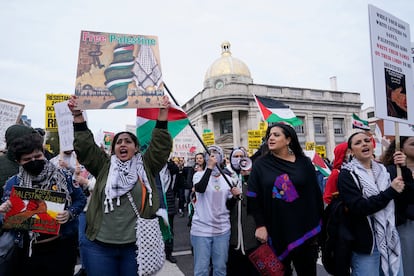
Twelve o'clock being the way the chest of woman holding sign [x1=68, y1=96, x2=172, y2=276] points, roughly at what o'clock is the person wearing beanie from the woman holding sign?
The person wearing beanie is roughly at 4 o'clock from the woman holding sign.

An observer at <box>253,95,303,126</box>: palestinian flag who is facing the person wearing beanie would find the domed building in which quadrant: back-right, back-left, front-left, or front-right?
back-right

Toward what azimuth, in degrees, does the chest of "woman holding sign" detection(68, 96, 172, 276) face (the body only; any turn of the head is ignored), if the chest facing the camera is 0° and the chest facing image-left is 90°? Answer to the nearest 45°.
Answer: approximately 0°

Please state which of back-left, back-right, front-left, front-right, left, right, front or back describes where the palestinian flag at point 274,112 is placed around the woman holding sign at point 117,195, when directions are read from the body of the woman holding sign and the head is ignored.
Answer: back-left
